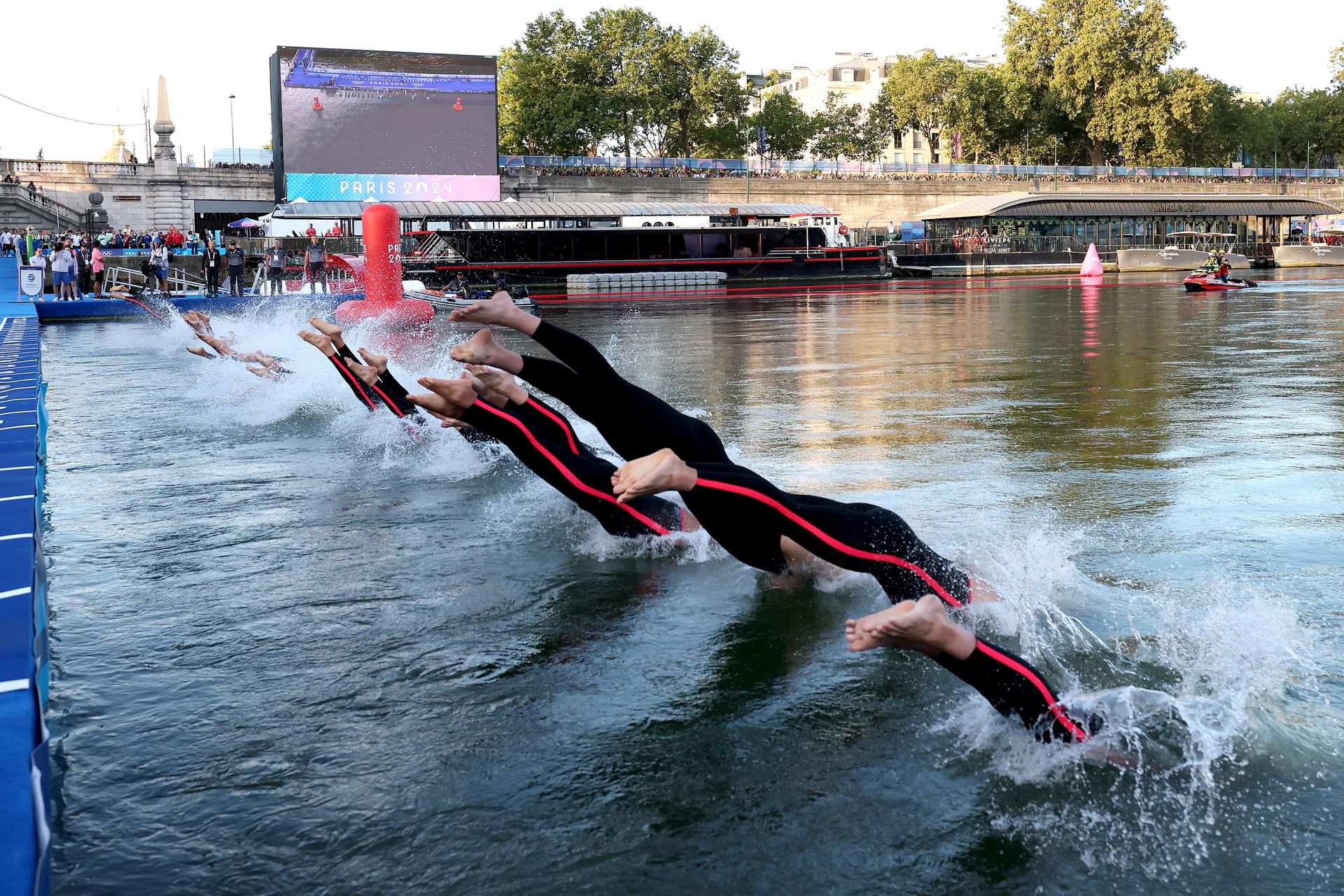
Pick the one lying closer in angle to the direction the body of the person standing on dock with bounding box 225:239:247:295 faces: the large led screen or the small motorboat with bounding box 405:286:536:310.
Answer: the small motorboat

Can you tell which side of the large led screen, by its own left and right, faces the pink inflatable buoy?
left

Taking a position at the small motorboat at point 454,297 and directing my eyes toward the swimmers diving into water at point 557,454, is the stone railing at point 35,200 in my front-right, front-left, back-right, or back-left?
back-right

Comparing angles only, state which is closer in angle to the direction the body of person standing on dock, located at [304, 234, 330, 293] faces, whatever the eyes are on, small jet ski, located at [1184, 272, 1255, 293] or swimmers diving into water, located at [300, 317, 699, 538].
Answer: the swimmers diving into water
